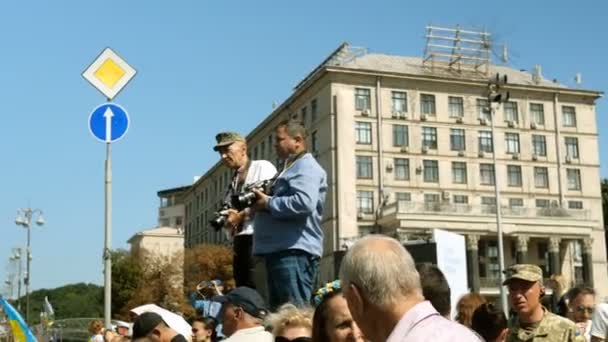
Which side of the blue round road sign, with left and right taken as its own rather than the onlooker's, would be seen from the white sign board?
left

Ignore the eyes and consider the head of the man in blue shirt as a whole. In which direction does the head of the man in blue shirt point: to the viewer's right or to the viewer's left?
to the viewer's left

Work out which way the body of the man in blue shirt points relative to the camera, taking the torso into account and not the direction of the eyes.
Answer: to the viewer's left

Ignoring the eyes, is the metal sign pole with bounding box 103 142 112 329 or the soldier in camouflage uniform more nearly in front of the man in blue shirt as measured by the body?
the metal sign pole

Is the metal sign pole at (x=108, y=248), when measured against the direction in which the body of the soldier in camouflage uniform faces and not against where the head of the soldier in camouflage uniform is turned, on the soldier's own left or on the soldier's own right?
on the soldier's own right

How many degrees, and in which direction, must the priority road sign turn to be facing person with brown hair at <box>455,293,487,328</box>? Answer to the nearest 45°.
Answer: approximately 45° to its left

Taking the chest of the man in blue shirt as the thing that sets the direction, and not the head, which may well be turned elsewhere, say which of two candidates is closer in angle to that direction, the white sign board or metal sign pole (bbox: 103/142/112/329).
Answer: the metal sign pole

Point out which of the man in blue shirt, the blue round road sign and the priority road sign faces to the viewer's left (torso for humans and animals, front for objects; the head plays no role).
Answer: the man in blue shirt
